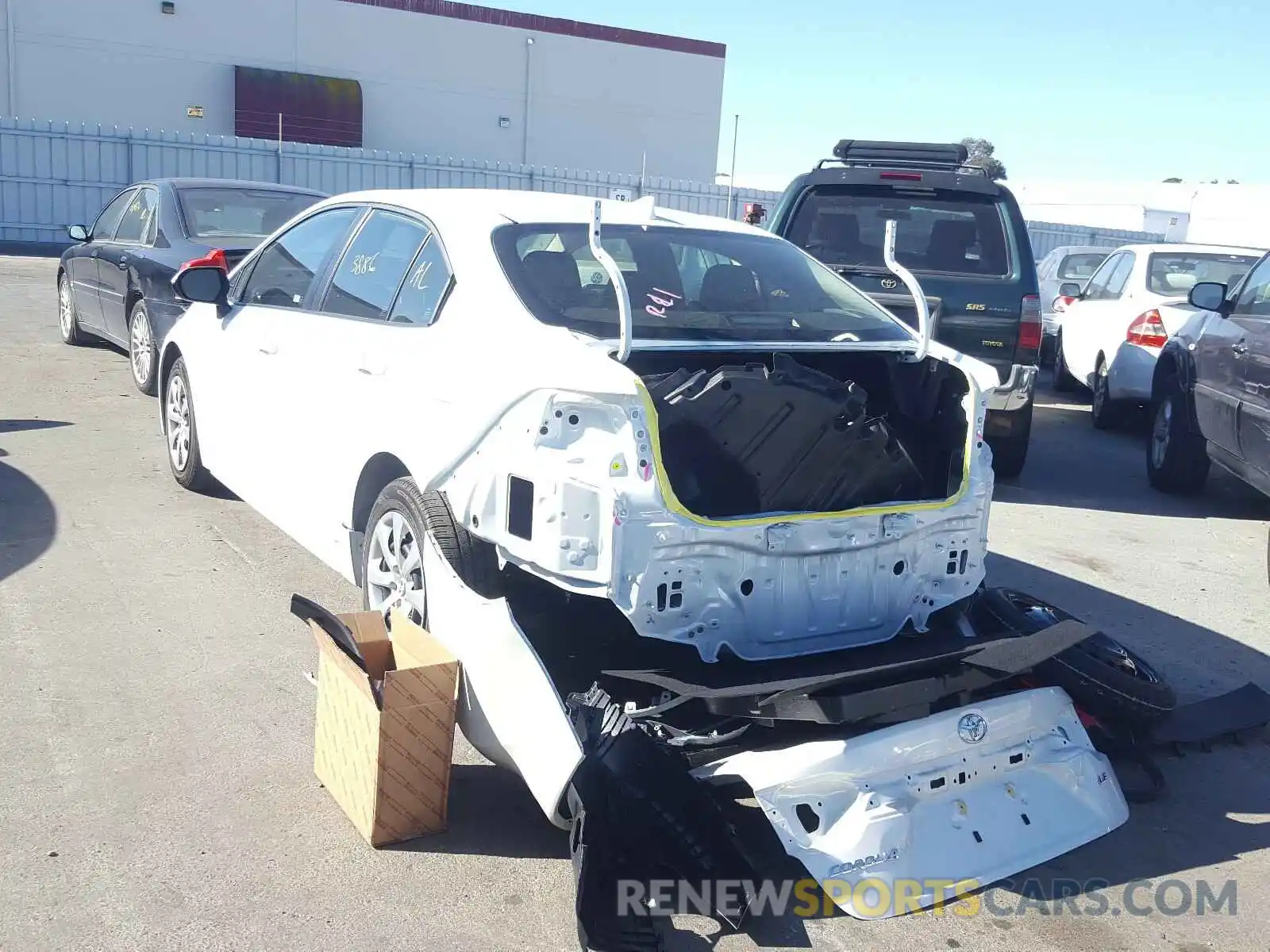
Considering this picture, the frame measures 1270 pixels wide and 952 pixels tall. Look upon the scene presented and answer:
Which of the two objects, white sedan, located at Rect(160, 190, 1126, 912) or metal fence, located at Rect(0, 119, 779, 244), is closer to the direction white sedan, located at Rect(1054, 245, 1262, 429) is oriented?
the metal fence

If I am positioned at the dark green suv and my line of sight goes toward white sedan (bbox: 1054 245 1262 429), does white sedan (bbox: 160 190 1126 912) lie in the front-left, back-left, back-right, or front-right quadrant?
back-right

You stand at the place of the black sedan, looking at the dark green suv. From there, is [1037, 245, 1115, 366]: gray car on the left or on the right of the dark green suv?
left

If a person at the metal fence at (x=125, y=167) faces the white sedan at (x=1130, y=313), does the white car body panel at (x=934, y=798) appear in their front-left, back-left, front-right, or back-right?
front-right

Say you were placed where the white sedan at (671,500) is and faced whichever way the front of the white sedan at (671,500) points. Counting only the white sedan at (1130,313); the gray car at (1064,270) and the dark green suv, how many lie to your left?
0

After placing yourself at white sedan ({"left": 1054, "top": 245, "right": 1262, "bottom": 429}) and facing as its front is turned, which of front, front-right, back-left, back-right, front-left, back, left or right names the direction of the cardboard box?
back-left

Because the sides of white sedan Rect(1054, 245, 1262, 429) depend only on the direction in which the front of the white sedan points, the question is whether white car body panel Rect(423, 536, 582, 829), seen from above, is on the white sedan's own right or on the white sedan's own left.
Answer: on the white sedan's own left

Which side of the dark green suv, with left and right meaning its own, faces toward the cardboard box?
back

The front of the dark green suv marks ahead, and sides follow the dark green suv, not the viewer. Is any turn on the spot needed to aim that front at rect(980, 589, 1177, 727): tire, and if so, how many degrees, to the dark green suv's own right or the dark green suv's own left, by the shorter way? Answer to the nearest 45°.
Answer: approximately 180°

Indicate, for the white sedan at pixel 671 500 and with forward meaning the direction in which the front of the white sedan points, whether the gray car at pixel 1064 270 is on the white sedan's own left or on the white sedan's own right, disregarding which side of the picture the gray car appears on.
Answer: on the white sedan's own right

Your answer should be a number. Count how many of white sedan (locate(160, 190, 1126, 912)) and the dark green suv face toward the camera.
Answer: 0

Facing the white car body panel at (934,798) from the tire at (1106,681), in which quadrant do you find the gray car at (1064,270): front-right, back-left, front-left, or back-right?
back-right

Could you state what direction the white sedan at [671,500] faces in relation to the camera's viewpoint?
facing away from the viewer and to the left of the viewer

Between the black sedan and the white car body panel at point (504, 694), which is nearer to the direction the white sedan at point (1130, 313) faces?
the black sedan

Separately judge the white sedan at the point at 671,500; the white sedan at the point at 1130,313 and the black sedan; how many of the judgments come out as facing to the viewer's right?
0

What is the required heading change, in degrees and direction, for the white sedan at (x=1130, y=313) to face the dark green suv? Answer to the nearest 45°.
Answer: approximately 135° to its left

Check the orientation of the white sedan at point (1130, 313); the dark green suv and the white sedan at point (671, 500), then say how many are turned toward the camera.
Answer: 0

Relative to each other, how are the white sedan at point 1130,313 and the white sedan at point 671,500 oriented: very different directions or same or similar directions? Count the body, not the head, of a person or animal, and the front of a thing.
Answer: same or similar directions

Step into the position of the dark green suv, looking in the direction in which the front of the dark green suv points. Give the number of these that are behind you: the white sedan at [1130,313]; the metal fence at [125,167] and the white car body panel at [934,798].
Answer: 1

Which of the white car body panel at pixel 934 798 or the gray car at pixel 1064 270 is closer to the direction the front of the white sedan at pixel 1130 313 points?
the gray car

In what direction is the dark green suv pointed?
away from the camera

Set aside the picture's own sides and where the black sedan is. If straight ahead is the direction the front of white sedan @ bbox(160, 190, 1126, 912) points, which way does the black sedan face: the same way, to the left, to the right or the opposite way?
the same way
